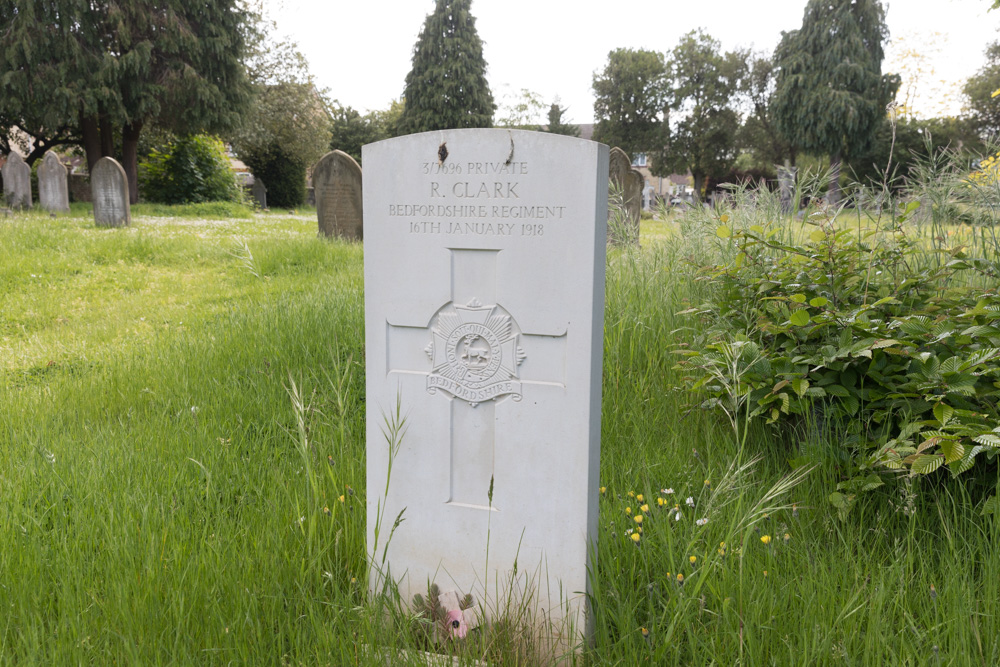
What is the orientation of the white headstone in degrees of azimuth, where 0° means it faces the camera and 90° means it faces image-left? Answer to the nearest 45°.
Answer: approximately 0°

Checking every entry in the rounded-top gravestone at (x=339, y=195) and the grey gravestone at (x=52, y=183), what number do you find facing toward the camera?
2

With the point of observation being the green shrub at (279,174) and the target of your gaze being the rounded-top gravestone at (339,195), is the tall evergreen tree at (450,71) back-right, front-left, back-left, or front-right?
back-left

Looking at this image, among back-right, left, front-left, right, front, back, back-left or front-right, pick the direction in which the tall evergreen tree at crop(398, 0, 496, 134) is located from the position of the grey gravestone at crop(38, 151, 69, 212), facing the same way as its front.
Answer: back-left

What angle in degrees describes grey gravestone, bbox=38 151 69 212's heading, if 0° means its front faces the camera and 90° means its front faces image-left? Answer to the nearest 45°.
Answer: approximately 0°

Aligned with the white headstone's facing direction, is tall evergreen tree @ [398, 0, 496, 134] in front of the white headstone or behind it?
behind

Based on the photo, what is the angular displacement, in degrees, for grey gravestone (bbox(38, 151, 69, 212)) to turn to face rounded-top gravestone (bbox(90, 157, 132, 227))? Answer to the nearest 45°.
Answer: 0° — it already faces it
